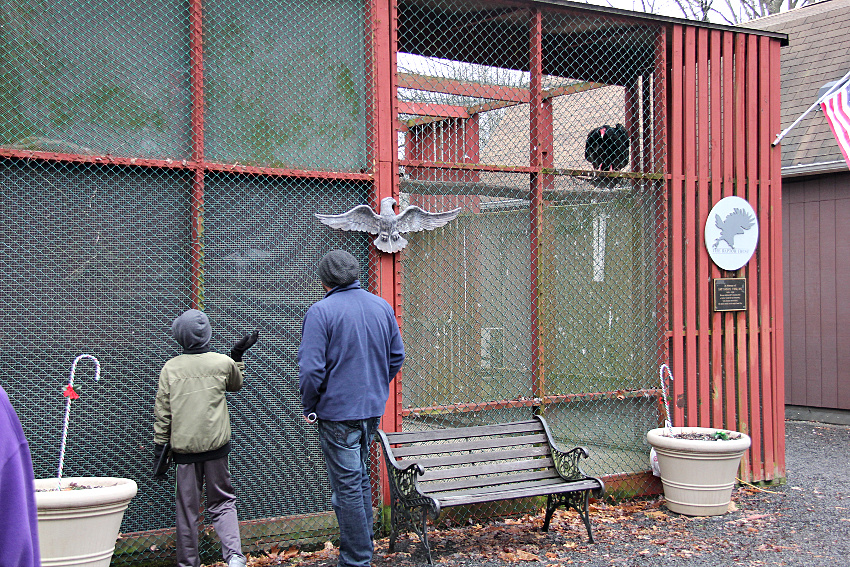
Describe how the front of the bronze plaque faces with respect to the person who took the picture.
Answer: facing the viewer

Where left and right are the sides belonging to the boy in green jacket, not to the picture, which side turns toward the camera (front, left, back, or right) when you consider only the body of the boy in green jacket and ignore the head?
back

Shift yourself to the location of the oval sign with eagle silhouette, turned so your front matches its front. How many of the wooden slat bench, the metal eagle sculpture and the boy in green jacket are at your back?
0

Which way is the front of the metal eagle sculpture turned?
toward the camera

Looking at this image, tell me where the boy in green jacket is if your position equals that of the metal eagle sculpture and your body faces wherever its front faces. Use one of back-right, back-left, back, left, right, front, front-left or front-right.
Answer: front-right

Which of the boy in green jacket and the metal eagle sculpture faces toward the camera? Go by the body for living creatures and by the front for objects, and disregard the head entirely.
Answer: the metal eagle sculpture

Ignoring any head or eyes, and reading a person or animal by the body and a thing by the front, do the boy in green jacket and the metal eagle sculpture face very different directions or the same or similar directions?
very different directions

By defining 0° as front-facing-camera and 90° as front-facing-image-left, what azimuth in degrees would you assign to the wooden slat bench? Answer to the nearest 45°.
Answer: approximately 315°

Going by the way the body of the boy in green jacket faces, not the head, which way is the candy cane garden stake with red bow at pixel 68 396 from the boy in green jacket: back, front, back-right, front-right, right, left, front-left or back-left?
left

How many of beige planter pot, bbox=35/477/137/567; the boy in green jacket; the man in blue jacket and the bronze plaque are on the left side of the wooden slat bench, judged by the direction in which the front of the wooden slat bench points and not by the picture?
1

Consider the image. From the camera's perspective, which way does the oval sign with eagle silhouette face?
toward the camera

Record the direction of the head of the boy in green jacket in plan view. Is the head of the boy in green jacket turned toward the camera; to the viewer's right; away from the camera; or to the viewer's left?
away from the camera

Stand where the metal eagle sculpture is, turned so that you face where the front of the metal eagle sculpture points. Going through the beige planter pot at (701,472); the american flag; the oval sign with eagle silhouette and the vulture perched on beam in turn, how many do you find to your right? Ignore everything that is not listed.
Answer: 0

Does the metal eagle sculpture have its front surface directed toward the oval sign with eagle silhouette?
no

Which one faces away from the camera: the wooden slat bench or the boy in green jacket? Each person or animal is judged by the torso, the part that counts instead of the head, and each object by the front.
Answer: the boy in green jacket

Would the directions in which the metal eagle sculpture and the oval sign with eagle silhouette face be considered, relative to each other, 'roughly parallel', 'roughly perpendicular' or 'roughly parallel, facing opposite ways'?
roughly parallel
